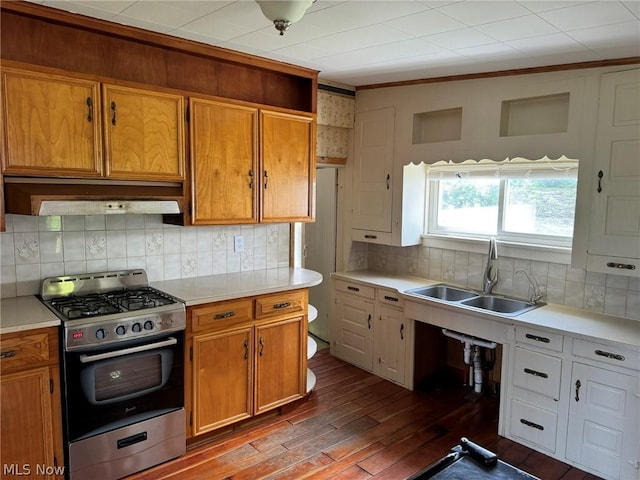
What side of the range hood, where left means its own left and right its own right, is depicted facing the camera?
front

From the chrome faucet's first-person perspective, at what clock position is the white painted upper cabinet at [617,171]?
The white painted upper cabinet is roughly at 9 o'clock from the chrome faucet.

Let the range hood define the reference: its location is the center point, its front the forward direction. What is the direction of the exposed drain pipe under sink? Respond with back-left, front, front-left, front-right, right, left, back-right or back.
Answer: left

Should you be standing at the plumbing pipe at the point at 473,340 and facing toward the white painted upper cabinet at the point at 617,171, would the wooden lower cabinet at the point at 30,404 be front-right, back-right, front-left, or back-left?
back-right

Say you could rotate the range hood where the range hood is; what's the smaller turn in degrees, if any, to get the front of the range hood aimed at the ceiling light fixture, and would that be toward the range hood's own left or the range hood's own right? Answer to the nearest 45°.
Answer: approximately 45° to the range hood's own left

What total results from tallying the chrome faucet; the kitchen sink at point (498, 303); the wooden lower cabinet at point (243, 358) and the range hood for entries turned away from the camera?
0

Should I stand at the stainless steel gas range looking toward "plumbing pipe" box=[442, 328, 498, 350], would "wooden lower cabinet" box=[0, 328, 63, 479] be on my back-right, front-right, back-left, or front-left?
back-right

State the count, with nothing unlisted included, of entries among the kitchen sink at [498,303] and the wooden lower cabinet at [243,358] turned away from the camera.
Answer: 0

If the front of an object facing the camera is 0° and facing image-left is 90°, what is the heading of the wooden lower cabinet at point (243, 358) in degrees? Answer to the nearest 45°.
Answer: approximately 315°

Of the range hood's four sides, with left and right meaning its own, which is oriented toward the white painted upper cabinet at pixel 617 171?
left

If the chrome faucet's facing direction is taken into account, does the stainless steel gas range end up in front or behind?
in front

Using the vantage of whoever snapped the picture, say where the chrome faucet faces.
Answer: facing the viewer and to the left of the viewer

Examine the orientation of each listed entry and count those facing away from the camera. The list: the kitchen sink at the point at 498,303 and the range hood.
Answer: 0

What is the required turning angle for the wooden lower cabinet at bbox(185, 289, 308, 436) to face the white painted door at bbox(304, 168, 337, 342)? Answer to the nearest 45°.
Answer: approximately 90° to its left

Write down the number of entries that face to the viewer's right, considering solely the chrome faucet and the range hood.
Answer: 0

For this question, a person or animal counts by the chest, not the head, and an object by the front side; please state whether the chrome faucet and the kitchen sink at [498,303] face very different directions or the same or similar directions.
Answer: same or similar directions
